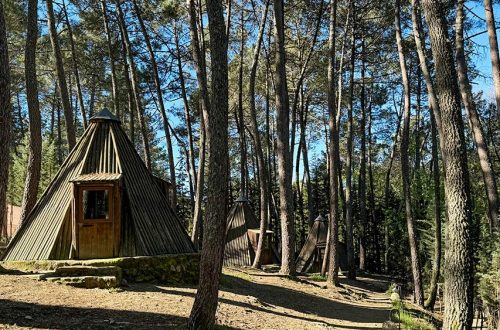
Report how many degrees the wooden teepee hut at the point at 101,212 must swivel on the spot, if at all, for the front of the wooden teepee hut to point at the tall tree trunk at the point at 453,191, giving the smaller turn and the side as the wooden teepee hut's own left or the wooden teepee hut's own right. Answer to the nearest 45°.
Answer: approximately 45° to the wooden teepee hut's own left

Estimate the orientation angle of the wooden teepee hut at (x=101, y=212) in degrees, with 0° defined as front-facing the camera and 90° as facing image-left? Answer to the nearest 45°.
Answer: approximately 0°

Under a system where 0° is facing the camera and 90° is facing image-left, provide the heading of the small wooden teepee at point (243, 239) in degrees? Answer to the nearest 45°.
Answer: approximately 315°

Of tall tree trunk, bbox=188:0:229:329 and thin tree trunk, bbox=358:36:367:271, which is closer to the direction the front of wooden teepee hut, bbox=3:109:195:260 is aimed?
the tall tree trunk

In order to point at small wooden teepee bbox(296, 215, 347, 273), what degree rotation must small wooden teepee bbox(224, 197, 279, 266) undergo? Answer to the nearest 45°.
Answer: approximately 90° to its left

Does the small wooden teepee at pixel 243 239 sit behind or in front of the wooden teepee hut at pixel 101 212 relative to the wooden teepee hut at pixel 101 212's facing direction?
behind

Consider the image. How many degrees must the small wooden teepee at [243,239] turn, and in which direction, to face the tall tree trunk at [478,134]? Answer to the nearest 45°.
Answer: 0° — it already faces it

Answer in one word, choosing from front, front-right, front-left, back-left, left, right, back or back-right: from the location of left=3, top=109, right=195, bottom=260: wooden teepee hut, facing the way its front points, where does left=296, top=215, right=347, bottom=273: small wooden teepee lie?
back-left
